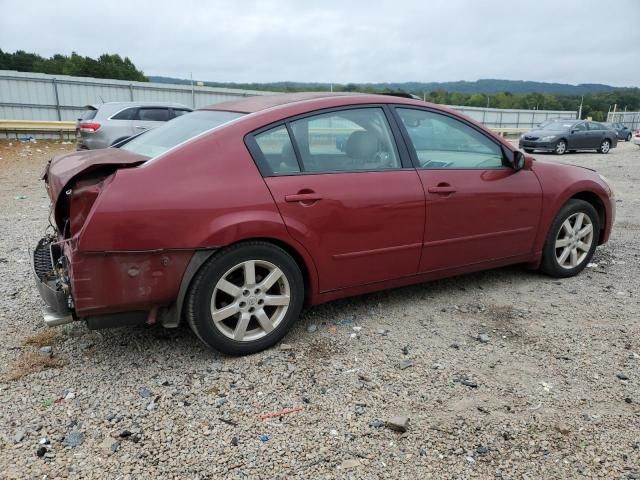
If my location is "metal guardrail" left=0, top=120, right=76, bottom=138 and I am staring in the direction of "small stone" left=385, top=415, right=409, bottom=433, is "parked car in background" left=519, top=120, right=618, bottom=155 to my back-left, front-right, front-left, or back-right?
front-left

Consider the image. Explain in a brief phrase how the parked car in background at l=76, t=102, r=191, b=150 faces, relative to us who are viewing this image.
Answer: facing away from the viewer and to the right of the viewer

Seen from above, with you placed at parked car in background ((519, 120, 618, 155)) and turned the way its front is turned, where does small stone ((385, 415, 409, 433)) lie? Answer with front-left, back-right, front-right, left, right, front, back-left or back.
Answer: front-left

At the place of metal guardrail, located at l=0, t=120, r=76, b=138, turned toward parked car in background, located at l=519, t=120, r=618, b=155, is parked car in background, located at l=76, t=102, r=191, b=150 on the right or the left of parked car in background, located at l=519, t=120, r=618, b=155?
right

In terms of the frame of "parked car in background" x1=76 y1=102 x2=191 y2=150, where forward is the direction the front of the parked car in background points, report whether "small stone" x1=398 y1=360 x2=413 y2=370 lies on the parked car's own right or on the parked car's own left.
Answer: on the parked car's own right

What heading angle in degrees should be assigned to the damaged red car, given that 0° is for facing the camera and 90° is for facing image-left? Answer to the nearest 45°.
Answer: approximately 225°

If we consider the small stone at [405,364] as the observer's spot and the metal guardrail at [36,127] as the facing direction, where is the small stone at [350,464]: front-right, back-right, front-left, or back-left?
back-left

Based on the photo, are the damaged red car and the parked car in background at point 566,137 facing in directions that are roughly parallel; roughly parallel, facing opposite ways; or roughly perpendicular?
roughly parallel, facing opposite ways

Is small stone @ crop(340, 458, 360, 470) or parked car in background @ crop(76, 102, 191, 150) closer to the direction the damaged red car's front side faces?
the parked car in background

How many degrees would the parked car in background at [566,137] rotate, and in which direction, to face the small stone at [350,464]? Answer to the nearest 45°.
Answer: approximately 45° to its left

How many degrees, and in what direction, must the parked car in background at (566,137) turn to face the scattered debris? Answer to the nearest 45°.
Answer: approximately 45° to its left

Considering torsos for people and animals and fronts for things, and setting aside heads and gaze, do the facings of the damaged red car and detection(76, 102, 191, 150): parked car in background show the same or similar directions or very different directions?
same or similar directions

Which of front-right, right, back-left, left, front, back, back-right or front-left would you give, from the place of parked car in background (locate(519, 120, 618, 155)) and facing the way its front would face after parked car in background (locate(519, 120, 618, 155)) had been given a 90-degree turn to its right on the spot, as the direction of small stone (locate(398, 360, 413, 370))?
back-left

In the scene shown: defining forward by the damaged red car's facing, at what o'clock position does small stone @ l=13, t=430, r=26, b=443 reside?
The small stone is roughly at 6 o'clock from the damaged red car.

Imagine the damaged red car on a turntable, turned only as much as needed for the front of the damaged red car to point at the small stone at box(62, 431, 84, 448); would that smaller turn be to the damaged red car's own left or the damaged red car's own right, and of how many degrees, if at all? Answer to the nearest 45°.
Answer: approximately 180°

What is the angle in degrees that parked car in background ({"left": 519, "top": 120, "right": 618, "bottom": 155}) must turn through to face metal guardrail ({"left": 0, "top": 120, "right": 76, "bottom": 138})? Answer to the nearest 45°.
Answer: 0° — it already faces it

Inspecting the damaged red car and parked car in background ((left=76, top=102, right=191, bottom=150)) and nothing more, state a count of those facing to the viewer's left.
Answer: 0

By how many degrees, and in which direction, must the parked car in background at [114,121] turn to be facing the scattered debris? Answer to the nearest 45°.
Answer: approximately 135° to its right

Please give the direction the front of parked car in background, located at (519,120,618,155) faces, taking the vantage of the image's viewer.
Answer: facing the viewer and to the left of the viewer
